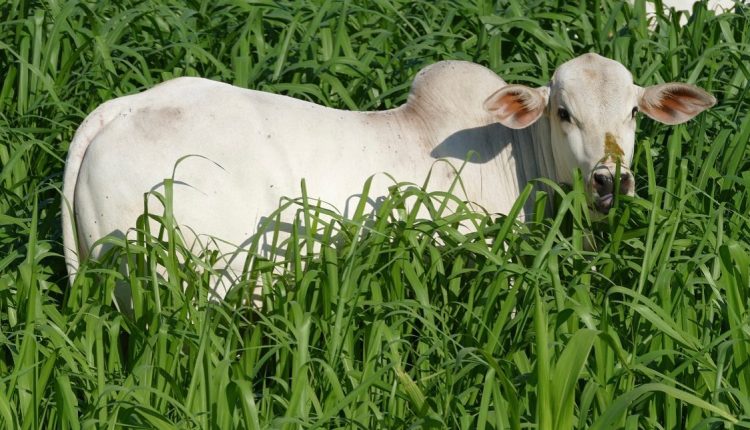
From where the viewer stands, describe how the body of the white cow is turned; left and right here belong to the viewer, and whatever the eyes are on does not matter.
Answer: facing to the right of the viewer
